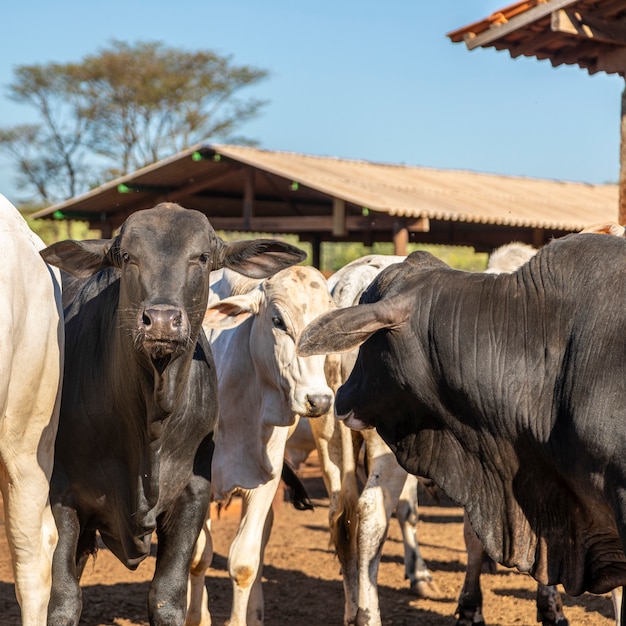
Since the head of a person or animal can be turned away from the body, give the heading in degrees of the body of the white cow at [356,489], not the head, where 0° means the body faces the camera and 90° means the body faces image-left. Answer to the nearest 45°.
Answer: approximately 225°

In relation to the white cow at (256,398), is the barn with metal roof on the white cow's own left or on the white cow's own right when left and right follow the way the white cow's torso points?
on the white cow's own left

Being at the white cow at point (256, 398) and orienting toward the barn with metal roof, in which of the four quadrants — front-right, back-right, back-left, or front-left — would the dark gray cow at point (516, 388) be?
back-right

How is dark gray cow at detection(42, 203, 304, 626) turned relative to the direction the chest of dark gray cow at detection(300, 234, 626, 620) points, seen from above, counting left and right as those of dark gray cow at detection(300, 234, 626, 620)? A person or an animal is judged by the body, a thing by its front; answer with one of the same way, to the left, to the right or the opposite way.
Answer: to the left

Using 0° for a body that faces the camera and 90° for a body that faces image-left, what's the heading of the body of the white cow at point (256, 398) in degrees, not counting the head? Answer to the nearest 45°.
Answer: approximately 315°

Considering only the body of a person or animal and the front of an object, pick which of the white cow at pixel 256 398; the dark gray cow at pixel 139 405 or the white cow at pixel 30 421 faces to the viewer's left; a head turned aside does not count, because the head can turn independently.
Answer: the white cow at pixel 30 421

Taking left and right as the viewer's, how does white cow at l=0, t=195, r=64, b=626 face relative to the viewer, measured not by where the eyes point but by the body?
facing to the left of the viewer

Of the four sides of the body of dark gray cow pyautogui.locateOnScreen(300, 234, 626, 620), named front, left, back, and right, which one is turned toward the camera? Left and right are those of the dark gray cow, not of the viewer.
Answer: left

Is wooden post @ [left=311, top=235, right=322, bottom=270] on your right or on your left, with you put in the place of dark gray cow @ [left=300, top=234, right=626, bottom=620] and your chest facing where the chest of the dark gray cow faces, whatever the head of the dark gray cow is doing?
on your right

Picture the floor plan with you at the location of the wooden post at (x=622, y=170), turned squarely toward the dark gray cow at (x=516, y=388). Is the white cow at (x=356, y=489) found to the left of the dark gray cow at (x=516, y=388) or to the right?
right

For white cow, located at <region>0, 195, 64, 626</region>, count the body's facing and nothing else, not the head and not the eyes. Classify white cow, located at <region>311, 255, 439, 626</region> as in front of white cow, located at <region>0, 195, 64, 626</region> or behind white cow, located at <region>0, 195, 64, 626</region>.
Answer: behind
